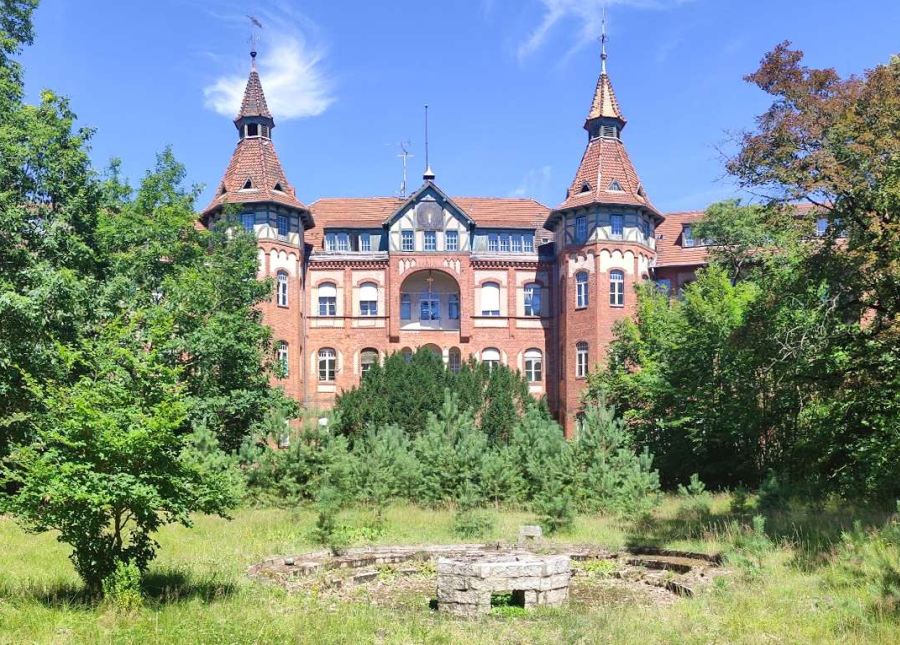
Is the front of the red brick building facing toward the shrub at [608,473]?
yes

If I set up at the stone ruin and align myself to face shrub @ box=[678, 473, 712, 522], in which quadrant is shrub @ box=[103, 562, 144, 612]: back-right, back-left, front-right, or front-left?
back-left

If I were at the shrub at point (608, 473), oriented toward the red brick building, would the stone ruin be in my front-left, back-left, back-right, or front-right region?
back-left

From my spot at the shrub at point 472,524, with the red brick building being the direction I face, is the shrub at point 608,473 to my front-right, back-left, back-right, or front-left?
front-right

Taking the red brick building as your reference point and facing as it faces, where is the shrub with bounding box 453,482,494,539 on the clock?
The shrub is roughly at 12 o'clock from the red brick building.

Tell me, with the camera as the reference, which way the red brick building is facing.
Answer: facing the viewer

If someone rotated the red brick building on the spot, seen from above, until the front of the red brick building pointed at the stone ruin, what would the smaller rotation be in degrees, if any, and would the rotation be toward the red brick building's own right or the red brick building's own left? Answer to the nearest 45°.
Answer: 0° — it already faces it

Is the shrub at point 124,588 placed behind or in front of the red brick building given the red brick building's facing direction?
in front

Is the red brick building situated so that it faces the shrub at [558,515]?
yes
